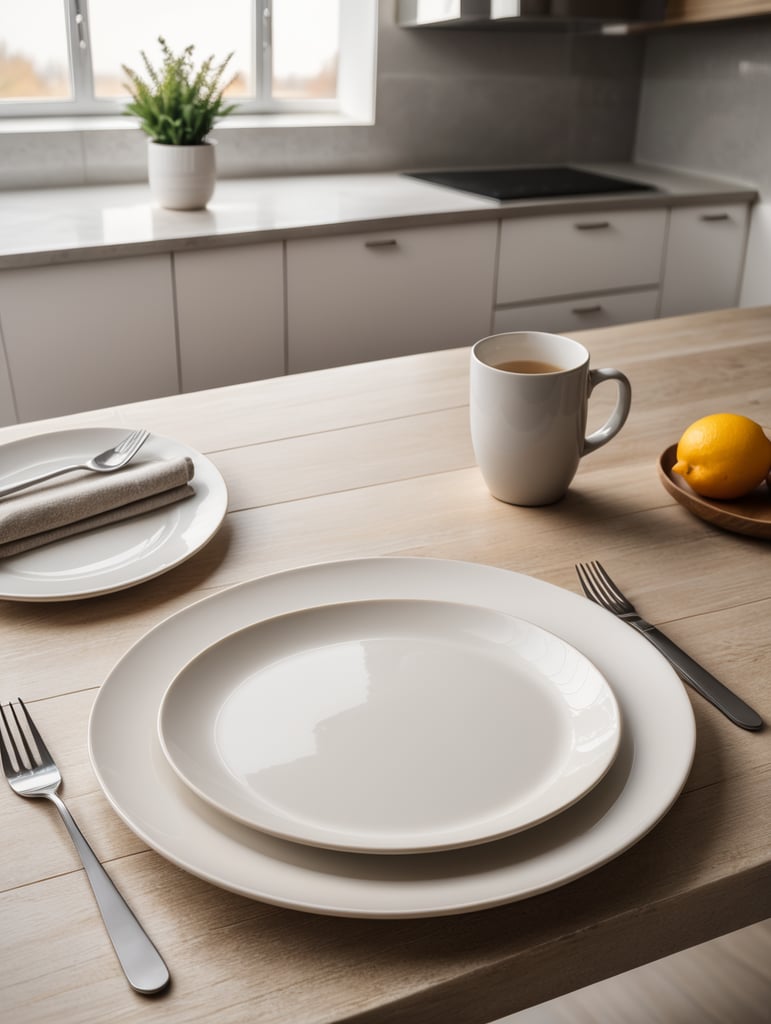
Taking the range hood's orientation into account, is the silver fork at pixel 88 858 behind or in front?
in front

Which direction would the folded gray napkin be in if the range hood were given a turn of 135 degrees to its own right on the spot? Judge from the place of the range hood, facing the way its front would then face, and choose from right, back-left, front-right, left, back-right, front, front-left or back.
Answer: back-left

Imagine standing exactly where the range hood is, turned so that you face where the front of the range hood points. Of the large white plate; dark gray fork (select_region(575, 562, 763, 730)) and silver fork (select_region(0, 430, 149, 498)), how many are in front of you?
3

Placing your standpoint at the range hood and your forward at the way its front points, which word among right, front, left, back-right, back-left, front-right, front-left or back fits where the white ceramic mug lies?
front

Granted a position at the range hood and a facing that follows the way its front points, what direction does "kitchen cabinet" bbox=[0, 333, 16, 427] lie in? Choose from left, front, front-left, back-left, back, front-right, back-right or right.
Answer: front-right

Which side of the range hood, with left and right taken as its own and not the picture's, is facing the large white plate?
front

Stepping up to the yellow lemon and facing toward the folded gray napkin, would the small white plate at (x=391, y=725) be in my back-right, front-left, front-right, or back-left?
front-left

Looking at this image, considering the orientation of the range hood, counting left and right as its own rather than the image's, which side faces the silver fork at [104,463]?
front

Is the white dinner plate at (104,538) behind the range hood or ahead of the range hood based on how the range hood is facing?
ahead

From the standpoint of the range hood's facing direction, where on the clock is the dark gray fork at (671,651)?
The dark gray fork is roughly at 12 o'clock from the range hood.

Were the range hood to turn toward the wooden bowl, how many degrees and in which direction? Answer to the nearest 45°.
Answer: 0° — it already faces it

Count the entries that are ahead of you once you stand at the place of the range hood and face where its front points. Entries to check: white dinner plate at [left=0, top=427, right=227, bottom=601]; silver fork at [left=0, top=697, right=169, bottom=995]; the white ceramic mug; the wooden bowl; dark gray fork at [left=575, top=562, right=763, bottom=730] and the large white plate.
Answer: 6

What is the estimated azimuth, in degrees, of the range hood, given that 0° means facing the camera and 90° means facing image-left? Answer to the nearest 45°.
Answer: approximately 0°

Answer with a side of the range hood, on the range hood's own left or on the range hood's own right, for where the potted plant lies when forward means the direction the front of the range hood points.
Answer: on the range hood's own right
